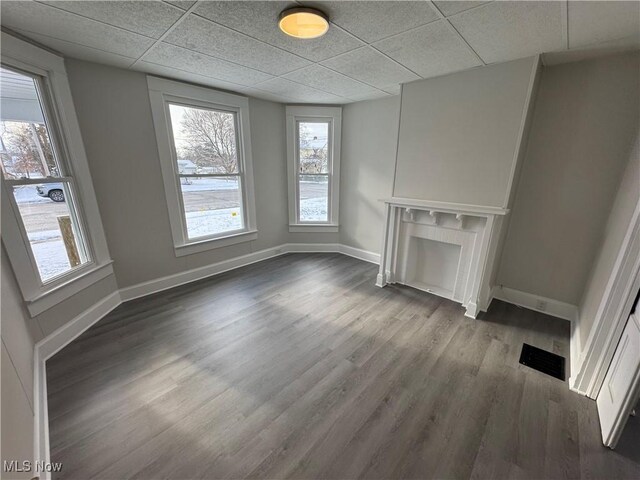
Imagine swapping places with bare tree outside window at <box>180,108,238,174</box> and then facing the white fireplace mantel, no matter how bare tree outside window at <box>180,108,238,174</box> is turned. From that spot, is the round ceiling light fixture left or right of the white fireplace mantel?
right

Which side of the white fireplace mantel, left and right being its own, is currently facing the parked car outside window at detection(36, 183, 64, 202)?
right

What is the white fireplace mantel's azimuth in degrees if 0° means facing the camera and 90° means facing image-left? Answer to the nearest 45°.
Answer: approximately 45°

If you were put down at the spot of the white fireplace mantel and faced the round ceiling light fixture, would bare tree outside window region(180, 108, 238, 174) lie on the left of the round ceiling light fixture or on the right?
right

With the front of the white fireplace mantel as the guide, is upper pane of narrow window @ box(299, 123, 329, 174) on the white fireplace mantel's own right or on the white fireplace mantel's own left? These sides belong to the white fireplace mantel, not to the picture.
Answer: on the white fireplace mantel's own right

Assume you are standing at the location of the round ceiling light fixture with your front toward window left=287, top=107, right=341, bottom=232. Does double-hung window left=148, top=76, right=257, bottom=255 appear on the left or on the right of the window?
left

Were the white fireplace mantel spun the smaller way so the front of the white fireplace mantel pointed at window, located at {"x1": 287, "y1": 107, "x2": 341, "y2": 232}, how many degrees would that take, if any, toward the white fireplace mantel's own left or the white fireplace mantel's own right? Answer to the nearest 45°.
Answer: approximately 45° to the white fireplace mantel's own right

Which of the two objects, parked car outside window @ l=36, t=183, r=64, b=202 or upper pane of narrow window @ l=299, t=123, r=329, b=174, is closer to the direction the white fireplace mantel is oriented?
the parked car outside window
